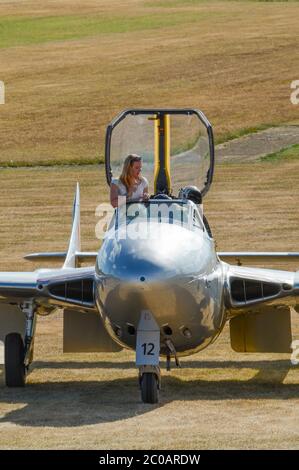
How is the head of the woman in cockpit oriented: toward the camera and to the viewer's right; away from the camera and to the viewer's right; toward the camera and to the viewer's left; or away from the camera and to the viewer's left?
toward the camera and to the viewer's right

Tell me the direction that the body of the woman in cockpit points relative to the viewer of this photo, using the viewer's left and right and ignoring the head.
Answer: facing the viewer and to the right of the viewer
